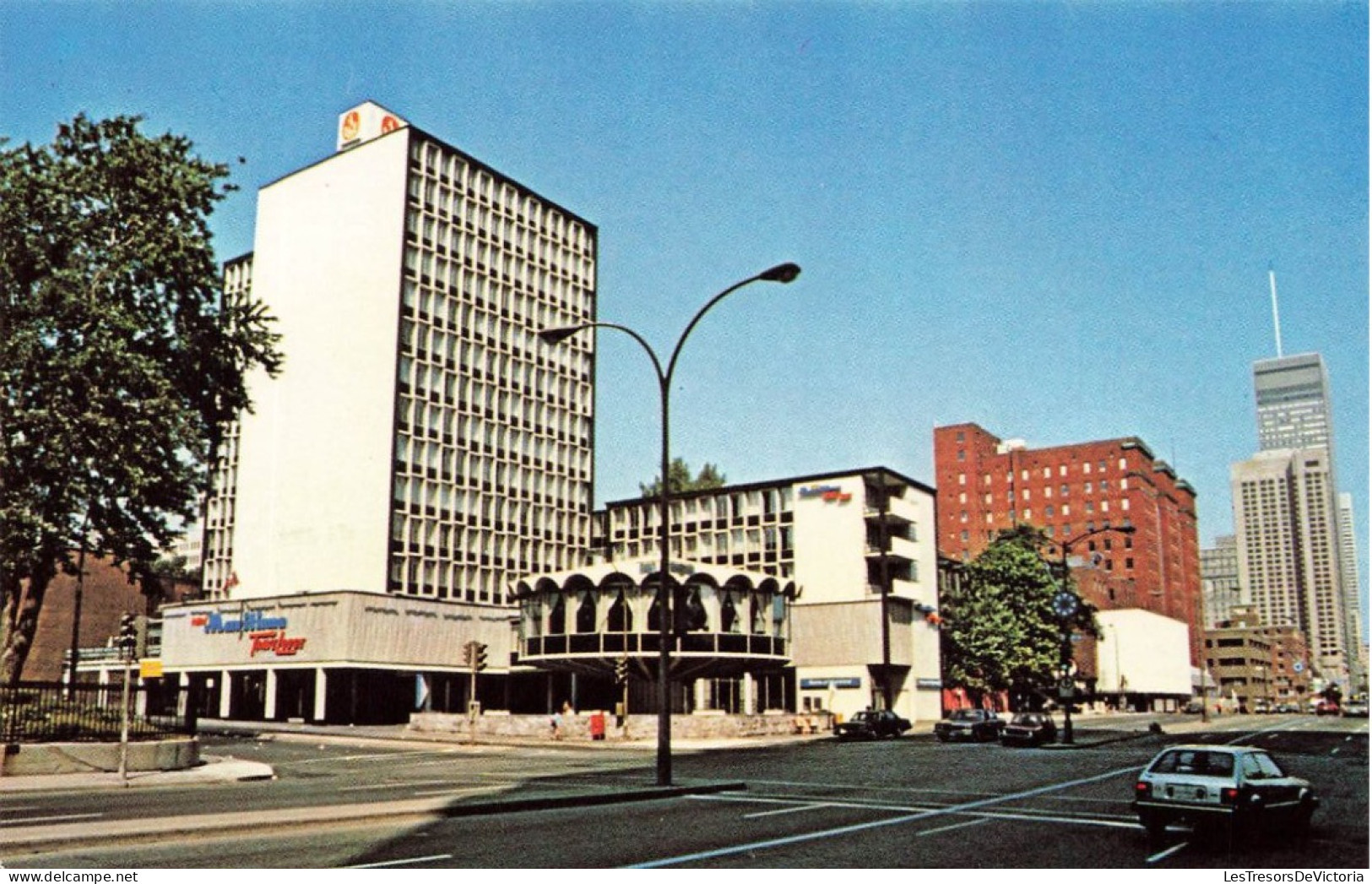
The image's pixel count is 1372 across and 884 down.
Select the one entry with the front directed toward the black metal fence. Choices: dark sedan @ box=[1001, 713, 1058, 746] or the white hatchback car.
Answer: the dark sedan

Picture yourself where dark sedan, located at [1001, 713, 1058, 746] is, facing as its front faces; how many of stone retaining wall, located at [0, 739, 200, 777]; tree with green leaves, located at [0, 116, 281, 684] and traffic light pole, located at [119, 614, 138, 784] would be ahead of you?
3

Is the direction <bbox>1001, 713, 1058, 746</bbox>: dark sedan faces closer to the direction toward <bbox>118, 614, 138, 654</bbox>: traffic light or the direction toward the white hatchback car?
the traffic light

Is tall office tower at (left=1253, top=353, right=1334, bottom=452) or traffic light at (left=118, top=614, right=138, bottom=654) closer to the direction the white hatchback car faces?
the tall office tower

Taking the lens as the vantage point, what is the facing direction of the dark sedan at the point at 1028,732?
facing the viewer and to the left of the viewer

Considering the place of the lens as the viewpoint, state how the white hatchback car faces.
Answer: facing away from the viewer and to the right of the viewer

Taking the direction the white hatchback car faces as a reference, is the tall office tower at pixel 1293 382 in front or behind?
in front

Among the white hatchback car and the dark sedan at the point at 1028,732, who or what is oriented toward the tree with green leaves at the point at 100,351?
the dark sedan

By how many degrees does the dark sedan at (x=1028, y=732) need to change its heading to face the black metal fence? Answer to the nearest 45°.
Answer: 0° — it already faces it

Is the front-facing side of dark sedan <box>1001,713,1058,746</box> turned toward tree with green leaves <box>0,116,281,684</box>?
yes

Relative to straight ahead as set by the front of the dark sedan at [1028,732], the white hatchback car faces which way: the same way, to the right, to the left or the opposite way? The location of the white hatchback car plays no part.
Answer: the opposite way

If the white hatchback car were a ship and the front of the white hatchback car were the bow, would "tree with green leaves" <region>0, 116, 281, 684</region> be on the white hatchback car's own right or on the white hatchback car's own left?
on the white hatchback car's own left

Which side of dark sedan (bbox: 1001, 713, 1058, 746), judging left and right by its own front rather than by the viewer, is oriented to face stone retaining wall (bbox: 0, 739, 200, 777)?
front
